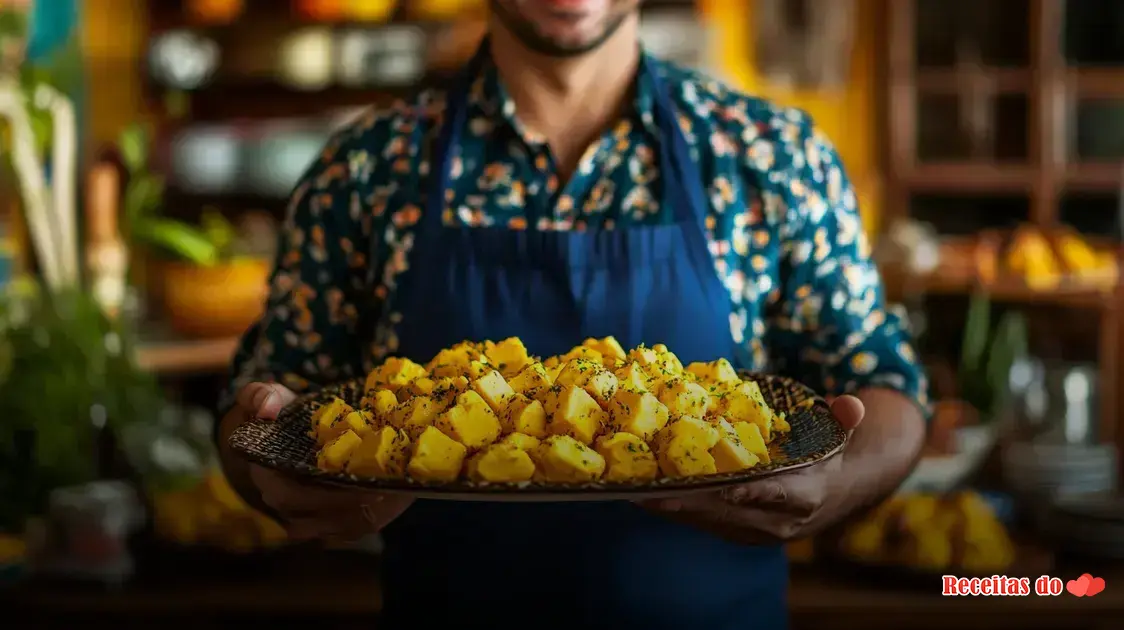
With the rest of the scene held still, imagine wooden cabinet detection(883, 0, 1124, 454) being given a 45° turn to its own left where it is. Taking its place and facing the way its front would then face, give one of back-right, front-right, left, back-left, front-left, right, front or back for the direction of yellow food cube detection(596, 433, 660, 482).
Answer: front-right

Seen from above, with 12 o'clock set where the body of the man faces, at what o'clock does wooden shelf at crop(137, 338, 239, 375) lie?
The wooden shelf is roughly at 5 o'clock from the man.

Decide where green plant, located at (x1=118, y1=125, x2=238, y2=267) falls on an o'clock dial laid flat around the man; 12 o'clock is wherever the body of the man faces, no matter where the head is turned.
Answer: The green plant is roughly at 5 o'clock from the man.

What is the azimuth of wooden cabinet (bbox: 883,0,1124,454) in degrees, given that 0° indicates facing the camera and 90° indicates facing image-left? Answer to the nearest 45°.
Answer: approximately 0°

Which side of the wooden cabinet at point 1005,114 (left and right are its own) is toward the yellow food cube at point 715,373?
front

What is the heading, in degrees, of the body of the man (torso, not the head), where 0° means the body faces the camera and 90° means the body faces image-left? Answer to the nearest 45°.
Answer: approximately 0°

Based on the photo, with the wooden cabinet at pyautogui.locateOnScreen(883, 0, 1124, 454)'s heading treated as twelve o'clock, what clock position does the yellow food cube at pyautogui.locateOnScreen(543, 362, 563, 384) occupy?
The yellow food cube is roughly at 12 o'clock from the wooden cabinet.

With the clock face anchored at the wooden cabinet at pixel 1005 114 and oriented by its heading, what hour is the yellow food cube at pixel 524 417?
The yellow food cube is roughly at 12 o'clock from the wooden cabinet.

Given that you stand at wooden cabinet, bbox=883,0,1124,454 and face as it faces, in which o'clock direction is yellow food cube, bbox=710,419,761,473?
The yellow food cube is roughly at 12 o'clock from the wooden cabinet.
